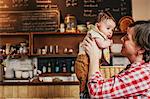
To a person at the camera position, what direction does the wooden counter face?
facing the viewer

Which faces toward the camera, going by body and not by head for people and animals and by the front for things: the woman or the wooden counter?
the wooden counter

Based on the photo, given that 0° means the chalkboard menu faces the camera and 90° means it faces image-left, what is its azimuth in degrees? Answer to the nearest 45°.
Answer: approximately 0°

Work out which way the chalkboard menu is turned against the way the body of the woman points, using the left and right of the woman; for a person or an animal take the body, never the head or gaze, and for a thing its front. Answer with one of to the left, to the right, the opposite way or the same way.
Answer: to the left

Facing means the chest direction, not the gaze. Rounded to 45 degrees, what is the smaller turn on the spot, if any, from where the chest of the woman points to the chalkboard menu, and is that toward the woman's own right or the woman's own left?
approximately 90° to the woman's own right

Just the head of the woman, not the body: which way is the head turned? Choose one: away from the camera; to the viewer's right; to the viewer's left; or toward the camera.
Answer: to the viewer's left

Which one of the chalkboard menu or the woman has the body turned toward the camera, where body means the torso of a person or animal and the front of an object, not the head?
the chalkboard menu

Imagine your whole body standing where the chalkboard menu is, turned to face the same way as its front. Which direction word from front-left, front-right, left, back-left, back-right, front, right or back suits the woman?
front

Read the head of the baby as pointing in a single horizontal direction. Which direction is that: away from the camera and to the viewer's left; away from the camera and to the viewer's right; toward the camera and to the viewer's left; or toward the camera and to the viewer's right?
toward the camera and to the viewer's right

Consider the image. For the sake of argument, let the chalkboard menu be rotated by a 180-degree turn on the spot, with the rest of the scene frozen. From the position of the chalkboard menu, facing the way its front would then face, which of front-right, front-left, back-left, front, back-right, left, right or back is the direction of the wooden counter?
back

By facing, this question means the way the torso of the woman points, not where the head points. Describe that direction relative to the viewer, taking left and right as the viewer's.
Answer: facing to the left of the viewer

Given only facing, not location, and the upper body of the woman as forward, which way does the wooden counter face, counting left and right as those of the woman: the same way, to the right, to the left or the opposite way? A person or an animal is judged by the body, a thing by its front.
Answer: to the left

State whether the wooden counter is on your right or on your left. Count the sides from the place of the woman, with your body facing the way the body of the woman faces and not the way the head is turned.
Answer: on your right

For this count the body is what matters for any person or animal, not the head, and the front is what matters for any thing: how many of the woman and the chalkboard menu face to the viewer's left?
1

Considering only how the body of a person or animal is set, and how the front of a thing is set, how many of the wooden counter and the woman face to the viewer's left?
1

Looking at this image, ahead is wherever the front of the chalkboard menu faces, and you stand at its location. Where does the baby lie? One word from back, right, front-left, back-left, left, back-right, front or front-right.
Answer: front
